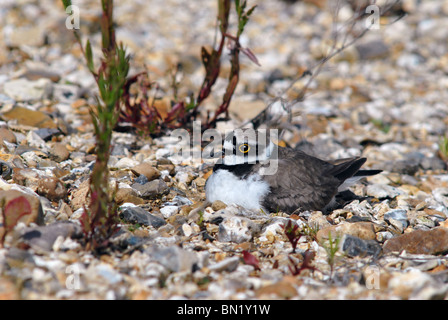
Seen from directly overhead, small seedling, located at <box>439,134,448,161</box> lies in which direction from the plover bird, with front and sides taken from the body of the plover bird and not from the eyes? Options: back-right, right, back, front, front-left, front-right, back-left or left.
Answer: back-right

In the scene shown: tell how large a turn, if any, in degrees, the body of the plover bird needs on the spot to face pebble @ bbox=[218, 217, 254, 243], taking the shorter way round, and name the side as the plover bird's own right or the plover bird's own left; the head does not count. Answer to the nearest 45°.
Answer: approximately 90° to the plover bird's own left

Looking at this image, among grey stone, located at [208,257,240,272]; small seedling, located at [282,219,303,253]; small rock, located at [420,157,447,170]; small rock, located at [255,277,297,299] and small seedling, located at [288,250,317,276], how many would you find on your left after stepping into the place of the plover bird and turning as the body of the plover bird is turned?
4

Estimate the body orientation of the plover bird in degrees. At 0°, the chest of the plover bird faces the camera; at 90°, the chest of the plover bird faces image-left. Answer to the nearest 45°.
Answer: approximately 90°

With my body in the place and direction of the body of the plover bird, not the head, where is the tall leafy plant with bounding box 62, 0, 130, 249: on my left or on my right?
on my left

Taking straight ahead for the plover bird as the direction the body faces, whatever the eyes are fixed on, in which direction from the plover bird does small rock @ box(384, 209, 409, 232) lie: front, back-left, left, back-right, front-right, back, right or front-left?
back

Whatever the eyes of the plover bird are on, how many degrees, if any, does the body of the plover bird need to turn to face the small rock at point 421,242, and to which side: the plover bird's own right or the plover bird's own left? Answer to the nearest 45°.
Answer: approximately 135° to the plover bird's own left

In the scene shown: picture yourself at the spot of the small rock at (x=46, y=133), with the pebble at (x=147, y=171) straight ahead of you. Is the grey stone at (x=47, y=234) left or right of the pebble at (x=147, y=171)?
right

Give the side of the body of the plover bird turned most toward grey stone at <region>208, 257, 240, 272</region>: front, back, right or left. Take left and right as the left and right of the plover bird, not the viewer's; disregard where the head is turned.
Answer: left
